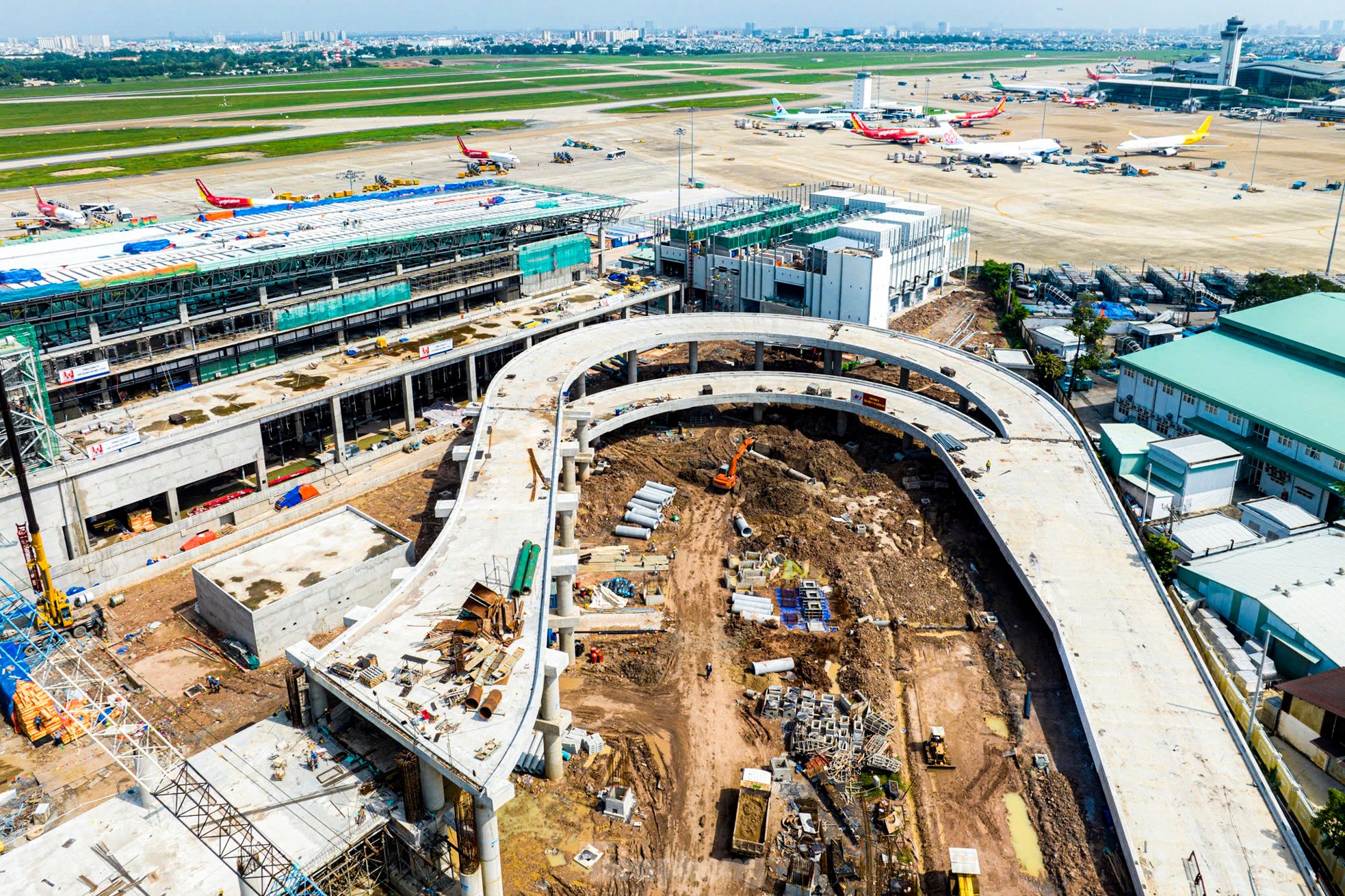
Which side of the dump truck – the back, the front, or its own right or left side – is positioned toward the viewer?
back

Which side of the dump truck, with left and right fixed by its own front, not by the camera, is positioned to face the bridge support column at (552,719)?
left

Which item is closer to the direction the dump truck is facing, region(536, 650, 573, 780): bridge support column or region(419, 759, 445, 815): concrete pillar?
the bridge support column

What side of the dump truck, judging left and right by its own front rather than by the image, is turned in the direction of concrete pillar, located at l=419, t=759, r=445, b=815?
left

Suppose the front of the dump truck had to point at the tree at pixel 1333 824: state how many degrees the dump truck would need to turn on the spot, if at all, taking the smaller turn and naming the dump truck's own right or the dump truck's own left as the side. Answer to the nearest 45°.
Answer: approximately 90° to the dump truck's own right

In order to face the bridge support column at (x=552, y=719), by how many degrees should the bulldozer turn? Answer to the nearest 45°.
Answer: approximately 90° to its right

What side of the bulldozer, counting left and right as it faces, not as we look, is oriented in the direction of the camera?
front

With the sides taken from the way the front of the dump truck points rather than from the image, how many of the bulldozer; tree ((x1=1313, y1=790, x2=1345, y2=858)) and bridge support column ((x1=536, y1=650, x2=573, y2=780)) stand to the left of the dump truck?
1

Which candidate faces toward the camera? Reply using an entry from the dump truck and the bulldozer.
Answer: the bulldozer

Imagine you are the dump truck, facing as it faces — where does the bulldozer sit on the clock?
The bulldozer is roughly at 2 o'clock from the dump truck.

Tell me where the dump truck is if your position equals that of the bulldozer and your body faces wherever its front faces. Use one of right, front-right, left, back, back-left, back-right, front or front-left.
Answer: front-right

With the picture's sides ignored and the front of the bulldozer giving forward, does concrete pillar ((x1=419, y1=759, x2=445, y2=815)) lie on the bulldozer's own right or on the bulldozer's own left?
on the bulldozer's own right

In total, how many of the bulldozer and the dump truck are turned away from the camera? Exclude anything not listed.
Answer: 1

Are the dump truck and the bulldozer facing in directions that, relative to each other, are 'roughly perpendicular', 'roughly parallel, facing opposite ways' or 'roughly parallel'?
roughly parallel, facing opposite ways

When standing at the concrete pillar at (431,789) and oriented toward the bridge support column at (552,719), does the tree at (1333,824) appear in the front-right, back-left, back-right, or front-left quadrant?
front-right

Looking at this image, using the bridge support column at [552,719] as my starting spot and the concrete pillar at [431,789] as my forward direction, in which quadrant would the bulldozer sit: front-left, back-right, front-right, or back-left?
back-left

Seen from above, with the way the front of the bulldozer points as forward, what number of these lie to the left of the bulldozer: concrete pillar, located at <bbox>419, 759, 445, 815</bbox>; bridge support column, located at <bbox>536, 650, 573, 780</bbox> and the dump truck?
0
